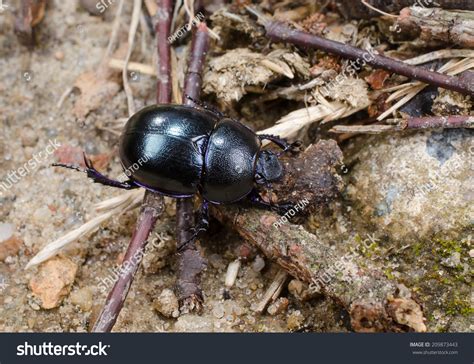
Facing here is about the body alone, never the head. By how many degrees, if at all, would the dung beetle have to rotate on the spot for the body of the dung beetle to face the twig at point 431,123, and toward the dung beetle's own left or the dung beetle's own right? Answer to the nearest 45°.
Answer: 0° — it already faces it

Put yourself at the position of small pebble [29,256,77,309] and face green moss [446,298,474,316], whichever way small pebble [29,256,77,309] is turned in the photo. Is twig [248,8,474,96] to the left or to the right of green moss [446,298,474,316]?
left

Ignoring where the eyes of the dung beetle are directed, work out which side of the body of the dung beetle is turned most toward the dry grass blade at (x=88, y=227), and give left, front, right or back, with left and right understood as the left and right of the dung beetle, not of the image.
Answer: back

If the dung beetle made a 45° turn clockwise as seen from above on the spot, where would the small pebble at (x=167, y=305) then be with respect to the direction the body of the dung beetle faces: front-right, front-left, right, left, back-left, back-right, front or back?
right

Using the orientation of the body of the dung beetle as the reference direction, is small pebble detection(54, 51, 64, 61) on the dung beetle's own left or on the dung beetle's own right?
on the dung beetle's own left

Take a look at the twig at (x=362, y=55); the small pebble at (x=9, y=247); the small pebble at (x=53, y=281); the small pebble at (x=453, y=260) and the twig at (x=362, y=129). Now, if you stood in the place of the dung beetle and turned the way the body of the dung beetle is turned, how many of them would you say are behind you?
2

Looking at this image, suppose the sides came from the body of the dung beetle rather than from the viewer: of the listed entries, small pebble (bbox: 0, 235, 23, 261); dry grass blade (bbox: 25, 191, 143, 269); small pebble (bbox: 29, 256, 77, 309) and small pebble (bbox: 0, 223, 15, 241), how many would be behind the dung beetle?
4

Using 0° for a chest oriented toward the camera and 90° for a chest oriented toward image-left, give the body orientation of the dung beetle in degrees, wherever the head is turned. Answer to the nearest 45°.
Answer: approximately 270°

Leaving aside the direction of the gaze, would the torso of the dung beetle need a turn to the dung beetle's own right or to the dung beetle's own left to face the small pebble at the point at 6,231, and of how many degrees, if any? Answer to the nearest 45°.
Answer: approximately 180°

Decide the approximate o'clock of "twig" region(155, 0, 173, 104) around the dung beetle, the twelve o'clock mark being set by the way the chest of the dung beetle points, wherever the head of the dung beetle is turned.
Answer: The twig is roughly at 9 o'clock from the dung beetle.

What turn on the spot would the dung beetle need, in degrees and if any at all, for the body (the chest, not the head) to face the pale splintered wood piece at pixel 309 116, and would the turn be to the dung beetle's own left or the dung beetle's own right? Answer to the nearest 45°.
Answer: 0° — it already faces it

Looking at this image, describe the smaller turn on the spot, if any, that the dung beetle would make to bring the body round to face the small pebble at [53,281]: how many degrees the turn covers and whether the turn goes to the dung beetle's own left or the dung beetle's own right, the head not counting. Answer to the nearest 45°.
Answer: approximately 180°

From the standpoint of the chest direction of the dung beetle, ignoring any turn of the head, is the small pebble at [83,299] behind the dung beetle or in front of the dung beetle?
behind

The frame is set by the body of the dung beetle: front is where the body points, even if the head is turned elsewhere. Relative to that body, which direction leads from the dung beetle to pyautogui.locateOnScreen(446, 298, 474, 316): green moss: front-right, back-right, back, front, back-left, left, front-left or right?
front-right
